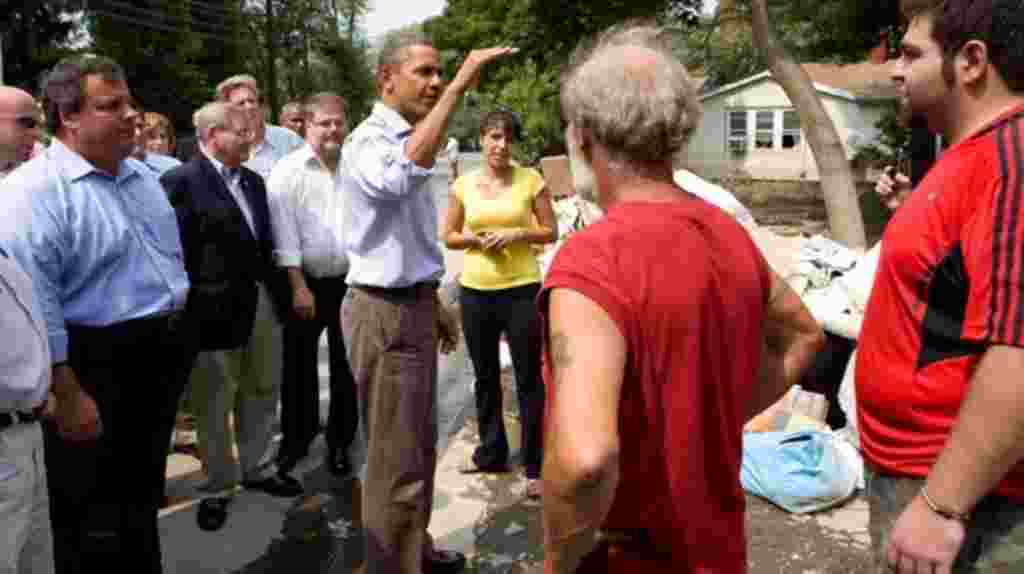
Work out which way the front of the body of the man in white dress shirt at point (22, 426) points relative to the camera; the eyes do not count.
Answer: to the viewer's right

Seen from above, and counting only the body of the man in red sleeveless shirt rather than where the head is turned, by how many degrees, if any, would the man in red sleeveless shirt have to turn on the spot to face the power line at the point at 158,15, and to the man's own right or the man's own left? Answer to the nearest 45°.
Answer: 0° — they already face it

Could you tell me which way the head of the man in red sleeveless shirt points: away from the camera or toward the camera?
away from the camera

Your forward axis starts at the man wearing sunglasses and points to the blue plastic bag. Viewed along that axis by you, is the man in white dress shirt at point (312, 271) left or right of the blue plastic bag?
left

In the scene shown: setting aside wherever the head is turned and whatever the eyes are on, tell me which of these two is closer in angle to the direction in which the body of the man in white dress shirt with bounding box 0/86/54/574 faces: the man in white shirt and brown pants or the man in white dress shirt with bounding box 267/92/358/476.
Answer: the man in white shirt and brown pants

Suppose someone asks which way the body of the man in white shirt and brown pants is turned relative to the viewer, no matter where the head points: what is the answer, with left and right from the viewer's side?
facing to the right of the viewer

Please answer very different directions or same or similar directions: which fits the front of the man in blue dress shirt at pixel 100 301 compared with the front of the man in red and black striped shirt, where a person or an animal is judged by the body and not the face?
very different directions

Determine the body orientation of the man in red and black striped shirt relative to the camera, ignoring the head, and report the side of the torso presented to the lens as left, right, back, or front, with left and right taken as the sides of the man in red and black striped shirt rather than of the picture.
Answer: left

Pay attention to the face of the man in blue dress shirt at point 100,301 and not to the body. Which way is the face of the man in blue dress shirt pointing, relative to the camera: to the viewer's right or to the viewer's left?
to the viewer's right

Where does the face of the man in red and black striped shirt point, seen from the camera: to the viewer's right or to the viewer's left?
to the viewer's left

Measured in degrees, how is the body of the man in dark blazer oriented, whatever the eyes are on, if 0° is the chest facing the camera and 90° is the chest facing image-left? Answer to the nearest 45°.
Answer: approximately 315°

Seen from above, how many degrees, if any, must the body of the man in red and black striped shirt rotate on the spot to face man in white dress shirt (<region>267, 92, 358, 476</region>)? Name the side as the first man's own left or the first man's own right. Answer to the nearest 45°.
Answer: approximately 45° to the first man's own right

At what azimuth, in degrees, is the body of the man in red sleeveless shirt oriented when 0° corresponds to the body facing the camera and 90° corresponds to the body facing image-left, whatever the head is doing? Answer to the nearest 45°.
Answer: approximately 135°
